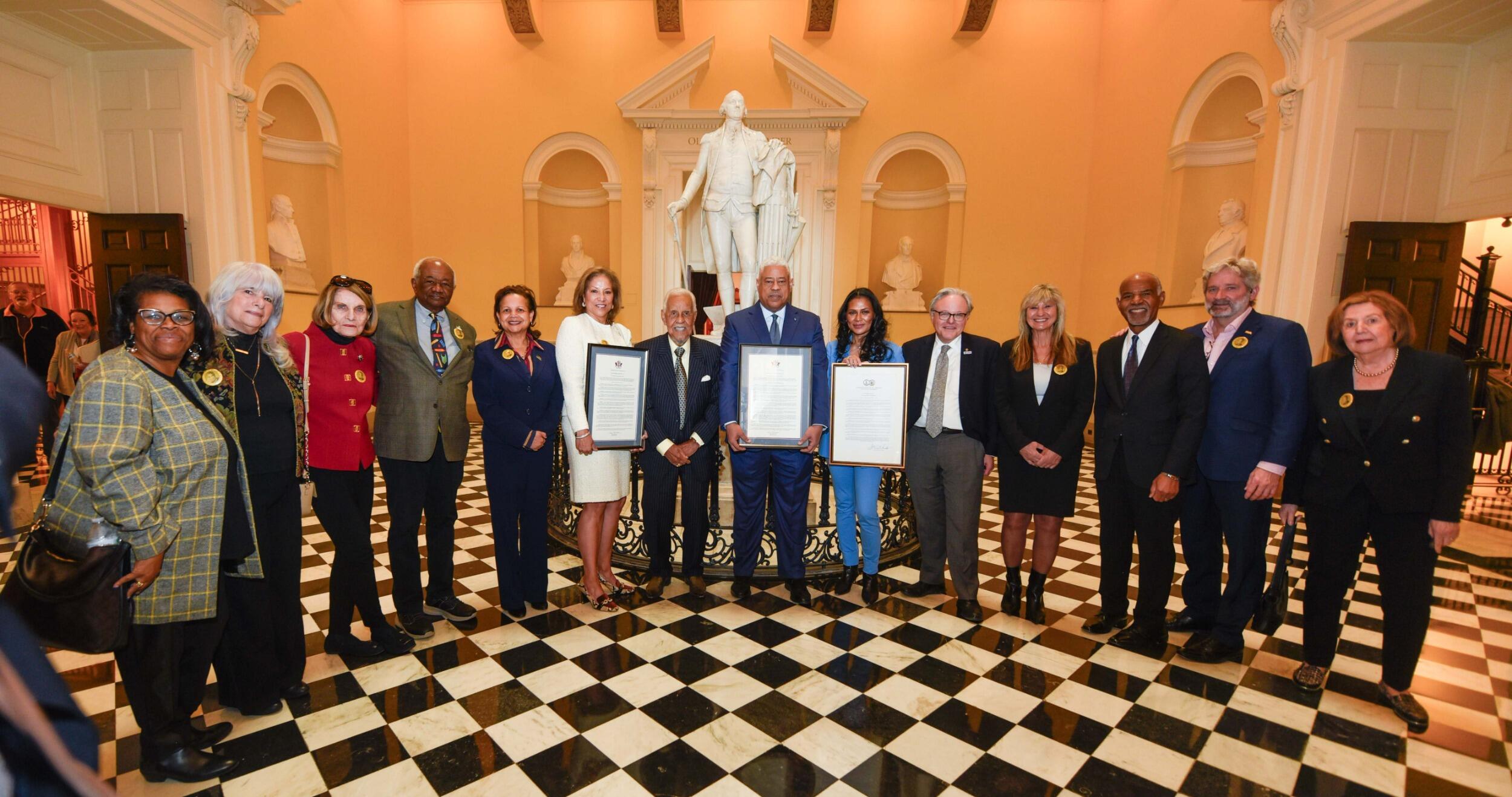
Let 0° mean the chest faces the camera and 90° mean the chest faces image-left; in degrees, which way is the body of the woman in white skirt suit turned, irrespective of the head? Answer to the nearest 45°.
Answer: approximately 315°

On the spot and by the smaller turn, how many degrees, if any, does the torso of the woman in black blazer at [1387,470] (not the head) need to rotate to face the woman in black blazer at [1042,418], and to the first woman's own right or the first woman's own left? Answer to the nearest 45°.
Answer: approximately 90° to the first woman's own right

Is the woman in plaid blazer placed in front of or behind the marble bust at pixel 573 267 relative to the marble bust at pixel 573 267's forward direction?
in front

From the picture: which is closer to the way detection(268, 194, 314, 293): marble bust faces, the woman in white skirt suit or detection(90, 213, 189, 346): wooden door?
the woman in white skirt suit

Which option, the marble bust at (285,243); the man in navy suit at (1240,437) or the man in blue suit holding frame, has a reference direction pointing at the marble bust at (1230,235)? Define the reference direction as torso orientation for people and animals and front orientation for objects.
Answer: the marble bust at (285,243)

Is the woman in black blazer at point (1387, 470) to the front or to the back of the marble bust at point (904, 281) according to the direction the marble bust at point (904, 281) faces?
to the front

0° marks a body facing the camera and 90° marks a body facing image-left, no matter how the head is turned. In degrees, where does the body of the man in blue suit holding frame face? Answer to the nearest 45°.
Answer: approximately 0°

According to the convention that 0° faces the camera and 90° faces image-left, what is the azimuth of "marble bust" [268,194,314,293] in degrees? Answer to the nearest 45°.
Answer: approximately 315°

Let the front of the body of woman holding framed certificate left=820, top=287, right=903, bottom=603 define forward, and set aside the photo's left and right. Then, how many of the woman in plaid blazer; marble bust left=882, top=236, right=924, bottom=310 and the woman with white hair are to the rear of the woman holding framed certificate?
1
